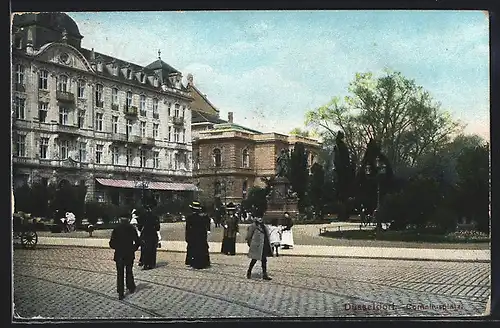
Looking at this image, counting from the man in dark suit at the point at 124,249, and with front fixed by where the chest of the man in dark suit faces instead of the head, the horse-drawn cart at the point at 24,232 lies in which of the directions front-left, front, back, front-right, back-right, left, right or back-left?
left

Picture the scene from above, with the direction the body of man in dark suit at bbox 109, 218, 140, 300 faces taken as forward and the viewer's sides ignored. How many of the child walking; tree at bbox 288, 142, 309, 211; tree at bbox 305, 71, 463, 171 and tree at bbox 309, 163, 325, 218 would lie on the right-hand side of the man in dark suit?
4

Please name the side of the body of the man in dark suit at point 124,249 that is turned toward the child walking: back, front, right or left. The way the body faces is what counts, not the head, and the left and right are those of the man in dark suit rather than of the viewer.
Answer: front

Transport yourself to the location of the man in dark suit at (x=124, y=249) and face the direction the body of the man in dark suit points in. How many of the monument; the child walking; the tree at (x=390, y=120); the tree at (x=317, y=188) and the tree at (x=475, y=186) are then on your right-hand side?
5

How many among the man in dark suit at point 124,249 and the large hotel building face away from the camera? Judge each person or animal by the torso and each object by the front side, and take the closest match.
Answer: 1

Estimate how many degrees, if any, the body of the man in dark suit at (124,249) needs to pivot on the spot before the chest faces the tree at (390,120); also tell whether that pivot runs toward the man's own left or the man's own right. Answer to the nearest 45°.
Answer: approximately 90° to the man's own right

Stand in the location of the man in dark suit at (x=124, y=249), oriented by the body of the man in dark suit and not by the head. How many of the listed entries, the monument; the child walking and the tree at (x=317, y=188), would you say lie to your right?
3

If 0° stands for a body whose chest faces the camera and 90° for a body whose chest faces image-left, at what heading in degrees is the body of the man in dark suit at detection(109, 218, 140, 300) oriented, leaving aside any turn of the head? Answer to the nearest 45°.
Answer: approximately 180°

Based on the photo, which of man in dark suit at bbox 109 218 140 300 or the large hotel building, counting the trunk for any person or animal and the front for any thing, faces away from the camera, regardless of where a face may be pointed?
the man in dark suit
